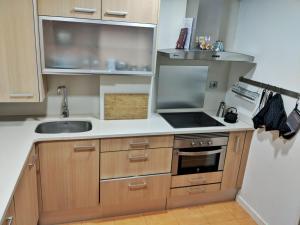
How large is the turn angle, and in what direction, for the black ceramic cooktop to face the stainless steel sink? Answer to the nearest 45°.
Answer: approximately 90° to its right

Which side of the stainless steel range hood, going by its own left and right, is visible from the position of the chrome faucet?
right

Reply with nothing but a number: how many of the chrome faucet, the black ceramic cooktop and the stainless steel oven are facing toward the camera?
3

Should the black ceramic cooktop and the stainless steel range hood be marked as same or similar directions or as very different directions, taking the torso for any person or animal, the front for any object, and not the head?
same or similar directions

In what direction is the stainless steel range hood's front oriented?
toward the camera

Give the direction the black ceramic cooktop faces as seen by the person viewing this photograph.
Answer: facing the viewer

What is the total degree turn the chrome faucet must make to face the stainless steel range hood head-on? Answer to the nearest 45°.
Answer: approximately 90° to its left
